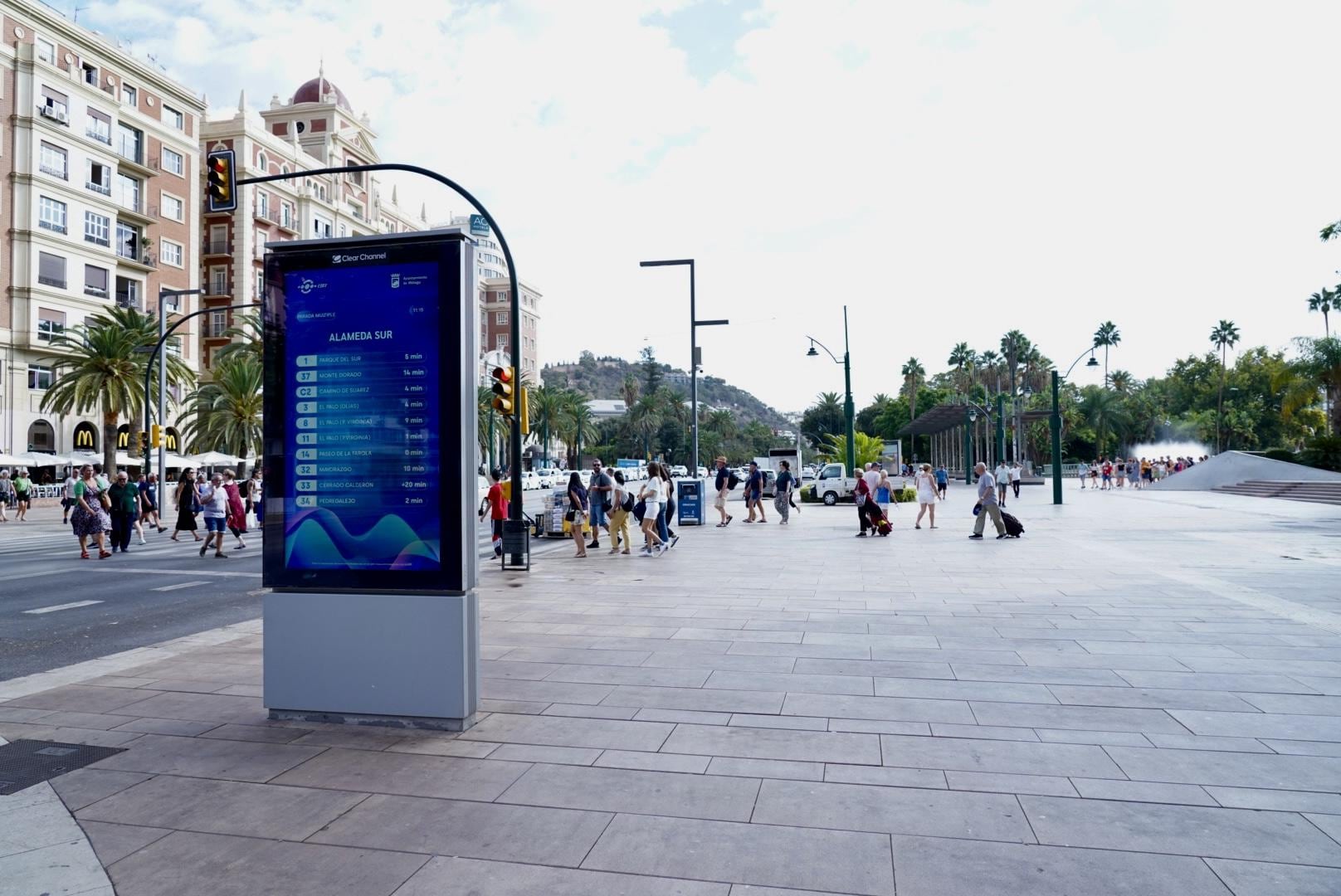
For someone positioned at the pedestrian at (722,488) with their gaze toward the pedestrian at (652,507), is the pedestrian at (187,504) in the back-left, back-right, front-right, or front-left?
front-right

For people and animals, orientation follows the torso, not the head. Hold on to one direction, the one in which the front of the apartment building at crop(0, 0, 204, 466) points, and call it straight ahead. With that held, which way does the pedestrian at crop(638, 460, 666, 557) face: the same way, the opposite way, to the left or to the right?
the opposite way

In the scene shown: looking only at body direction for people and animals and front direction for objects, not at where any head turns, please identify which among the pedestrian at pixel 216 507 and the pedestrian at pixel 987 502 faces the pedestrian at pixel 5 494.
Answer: the pedestrian at pixel 987 502

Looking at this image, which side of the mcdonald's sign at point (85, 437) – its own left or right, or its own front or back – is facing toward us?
front

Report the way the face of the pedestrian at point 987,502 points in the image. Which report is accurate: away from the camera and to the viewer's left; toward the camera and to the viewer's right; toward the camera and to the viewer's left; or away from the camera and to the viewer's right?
toward the camera and to the viewer's left

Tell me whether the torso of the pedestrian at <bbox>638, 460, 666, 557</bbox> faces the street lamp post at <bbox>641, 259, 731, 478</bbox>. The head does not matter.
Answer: no

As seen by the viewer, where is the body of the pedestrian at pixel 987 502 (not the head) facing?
to the viewer's left

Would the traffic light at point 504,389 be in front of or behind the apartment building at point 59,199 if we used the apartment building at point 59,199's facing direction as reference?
in front

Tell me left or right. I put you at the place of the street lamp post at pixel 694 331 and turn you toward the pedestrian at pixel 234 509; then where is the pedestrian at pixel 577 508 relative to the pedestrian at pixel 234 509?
left

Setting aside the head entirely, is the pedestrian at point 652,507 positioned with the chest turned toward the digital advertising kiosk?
no

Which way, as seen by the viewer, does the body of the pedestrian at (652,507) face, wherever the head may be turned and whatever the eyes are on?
to the viewer's left

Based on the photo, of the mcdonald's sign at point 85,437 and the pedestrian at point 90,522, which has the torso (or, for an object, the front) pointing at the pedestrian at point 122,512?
the mcdonald's sign

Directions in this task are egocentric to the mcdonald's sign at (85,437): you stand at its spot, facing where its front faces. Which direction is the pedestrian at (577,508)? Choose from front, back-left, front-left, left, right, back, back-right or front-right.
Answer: front

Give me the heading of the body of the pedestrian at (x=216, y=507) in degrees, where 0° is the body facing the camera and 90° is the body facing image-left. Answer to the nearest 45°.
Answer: approximately 315°

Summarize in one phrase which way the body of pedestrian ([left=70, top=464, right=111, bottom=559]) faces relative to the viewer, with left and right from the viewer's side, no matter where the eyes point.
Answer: facing the viewer and to the right of the viewer

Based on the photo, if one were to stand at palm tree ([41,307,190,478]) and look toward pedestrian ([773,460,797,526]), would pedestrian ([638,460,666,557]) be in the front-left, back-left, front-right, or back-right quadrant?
front-right
